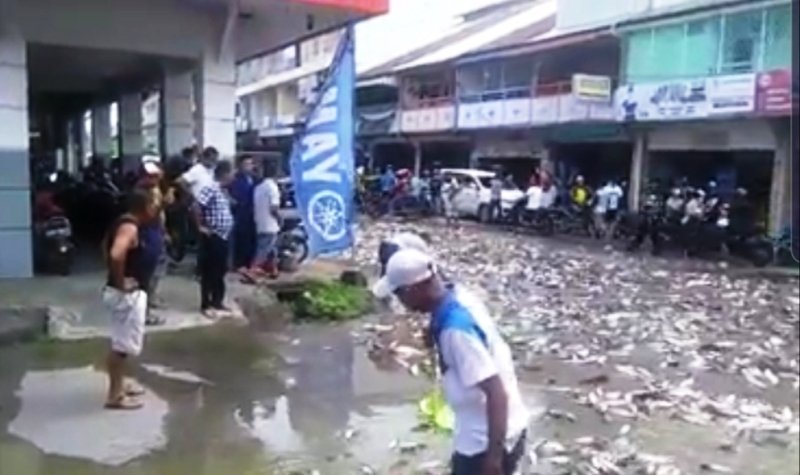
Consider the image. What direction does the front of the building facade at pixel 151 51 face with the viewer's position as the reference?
facing to the right of the viewer

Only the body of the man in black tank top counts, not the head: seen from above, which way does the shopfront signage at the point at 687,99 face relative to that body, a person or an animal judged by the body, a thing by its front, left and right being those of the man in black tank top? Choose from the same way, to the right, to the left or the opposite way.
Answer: the opposite way

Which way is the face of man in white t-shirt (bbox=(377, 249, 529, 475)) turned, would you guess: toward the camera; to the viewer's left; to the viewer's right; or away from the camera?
to the viewer's left

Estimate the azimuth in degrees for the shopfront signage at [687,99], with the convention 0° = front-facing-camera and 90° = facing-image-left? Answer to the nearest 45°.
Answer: approximately 45°

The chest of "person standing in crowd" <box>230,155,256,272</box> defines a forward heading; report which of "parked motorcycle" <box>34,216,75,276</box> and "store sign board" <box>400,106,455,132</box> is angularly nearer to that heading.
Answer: the store sign board

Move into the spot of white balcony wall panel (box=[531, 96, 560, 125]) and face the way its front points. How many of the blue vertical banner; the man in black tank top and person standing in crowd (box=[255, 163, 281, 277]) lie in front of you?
3

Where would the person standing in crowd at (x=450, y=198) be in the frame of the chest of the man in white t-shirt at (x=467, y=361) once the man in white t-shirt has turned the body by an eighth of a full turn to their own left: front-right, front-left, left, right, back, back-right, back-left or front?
back-right

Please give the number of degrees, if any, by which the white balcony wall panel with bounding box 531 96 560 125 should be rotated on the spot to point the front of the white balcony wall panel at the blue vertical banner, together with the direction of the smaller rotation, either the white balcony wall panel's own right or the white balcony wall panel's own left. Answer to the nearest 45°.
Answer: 0° — it already faces it

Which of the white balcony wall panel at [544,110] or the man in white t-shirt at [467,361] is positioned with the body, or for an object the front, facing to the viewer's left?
the man in white t-shirt

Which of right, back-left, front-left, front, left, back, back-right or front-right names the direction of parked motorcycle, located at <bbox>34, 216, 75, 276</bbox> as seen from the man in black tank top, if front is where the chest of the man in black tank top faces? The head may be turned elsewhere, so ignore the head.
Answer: left

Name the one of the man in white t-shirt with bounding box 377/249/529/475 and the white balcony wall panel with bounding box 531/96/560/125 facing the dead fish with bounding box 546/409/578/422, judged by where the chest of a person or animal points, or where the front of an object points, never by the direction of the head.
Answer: the white balcony wall panel
